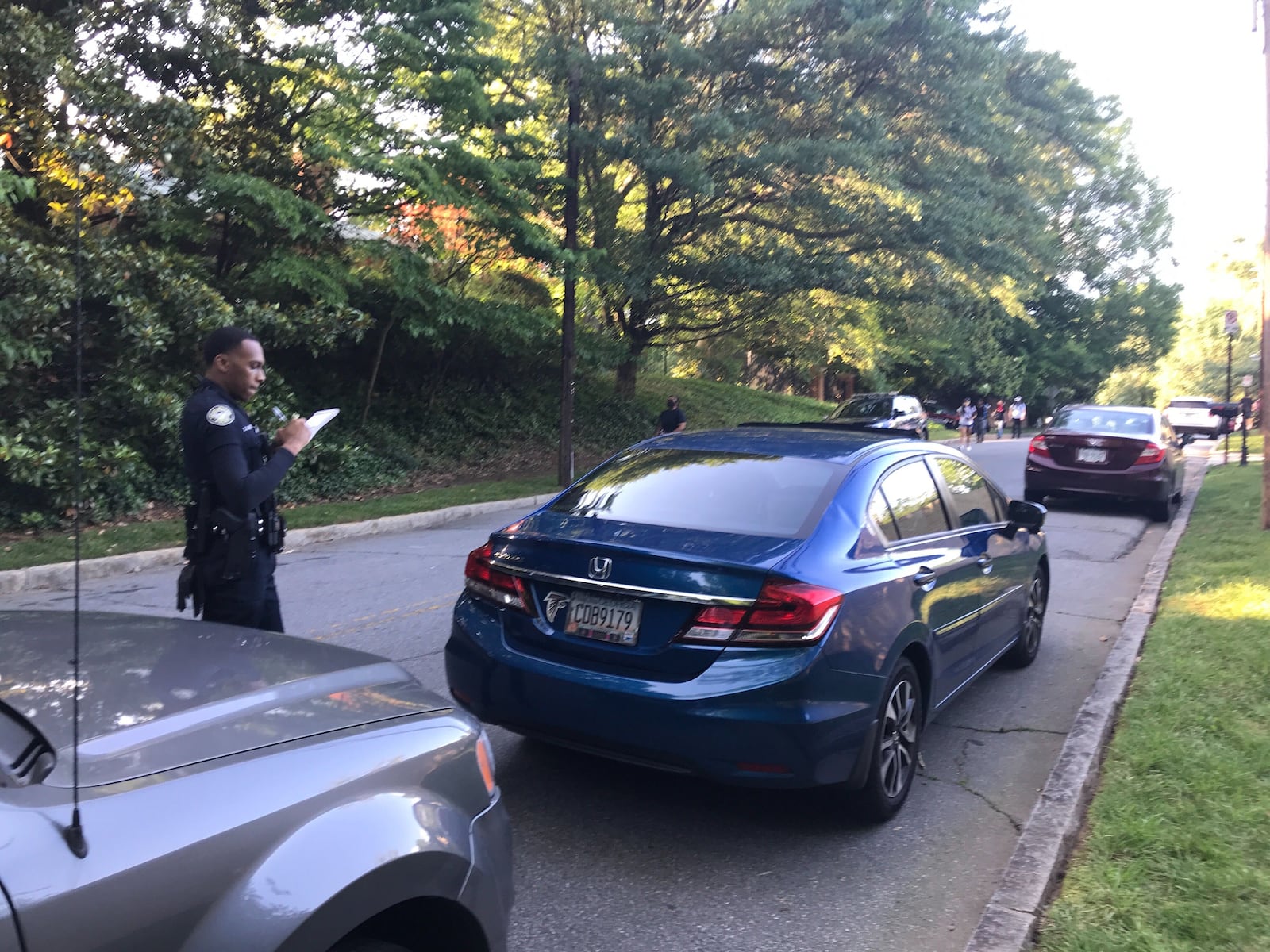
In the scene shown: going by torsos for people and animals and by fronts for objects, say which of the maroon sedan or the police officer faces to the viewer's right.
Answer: the police officer

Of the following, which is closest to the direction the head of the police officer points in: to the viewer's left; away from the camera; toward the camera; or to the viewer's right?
to the viewer's right

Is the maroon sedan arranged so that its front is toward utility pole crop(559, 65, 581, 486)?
no

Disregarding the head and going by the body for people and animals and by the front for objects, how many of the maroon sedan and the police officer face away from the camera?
1

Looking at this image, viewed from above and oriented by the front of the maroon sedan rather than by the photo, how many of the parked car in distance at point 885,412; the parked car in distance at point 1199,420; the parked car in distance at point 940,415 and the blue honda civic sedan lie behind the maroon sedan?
1

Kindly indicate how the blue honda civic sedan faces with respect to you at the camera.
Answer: facing away from the viewer and to the right of the viewer

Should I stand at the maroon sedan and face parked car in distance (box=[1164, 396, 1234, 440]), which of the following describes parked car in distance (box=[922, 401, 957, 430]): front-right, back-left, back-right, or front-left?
front-left

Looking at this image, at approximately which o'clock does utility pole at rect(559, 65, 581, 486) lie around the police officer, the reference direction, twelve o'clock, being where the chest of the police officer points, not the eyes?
The utility pole is roughly at 10 o'clock from the police officer.

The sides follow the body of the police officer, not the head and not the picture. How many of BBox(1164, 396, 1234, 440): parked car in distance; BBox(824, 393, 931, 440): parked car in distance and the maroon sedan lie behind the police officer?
0

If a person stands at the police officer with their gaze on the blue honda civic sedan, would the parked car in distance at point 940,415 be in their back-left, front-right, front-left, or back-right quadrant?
front-left

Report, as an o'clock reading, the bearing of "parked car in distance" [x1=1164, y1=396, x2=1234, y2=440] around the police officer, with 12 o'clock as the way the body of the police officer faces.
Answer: The parked car in distance is roughly at 11 o'clock from the police officer.

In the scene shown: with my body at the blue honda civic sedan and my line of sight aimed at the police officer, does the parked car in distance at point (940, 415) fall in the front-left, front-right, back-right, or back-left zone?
back-right

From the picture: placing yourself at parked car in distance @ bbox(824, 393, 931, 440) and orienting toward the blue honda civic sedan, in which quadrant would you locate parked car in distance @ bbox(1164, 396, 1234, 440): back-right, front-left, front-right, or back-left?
back-left

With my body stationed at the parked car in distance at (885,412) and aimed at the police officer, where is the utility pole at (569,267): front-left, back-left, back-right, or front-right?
front-right

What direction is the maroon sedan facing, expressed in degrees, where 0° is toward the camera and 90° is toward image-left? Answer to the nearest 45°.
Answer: approximately 180°

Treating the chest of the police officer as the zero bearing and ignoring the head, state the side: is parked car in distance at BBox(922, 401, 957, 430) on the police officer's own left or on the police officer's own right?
on the police officer's own left

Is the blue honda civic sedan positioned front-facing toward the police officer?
no

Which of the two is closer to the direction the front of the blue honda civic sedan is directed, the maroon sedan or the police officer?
the maroon sedan

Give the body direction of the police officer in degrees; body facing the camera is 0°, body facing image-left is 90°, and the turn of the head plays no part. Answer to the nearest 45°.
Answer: approximately 270°

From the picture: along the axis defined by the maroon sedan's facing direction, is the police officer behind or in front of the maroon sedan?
behind

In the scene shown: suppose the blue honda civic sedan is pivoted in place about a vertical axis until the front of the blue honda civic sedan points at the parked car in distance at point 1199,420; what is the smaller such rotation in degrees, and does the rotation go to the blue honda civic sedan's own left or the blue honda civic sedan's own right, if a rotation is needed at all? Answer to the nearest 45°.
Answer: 0° — it already faces it
